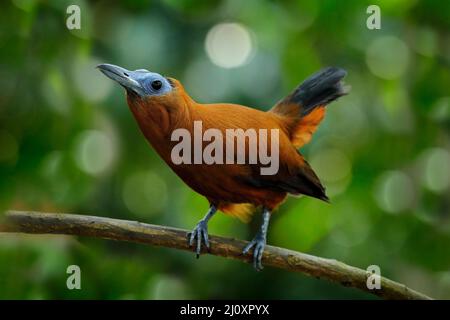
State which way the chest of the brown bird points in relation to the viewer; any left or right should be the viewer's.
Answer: facing to the left of the viewer
